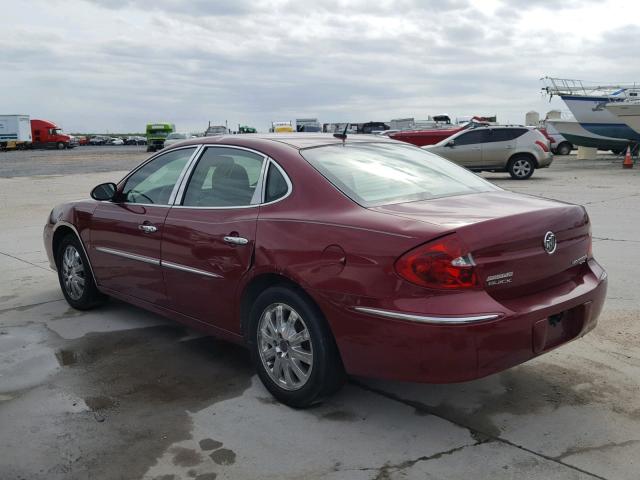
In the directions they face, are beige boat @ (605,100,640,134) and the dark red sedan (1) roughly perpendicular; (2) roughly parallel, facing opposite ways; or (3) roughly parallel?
roughly parallel

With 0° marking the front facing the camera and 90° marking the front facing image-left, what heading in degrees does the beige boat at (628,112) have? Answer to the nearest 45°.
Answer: approximately 90°

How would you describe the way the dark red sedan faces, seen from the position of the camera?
facing away from the viewer and to the left of the viewer

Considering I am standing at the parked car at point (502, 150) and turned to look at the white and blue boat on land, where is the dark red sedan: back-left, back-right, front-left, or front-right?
back-right

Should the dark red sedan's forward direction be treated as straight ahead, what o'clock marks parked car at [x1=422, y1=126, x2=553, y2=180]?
The parked car is roughly at 2 o'clock from the dark red sedan.

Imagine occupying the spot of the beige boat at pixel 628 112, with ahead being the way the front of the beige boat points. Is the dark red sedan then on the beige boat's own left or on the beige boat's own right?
on the beige boat's own left

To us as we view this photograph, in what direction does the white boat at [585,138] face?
facing to the left of the viewer

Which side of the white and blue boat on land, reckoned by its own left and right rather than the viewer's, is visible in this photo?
left

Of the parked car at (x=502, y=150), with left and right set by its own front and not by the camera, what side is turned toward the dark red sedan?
left

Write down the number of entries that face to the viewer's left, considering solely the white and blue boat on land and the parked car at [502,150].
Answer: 2

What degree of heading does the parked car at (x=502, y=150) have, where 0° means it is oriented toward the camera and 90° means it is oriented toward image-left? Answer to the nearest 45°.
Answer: approximately 90°
